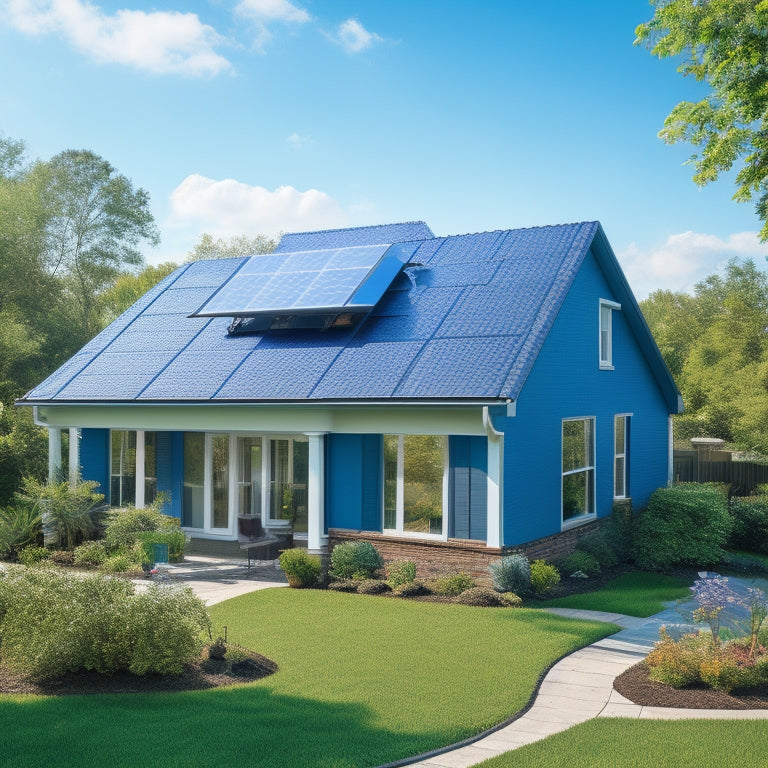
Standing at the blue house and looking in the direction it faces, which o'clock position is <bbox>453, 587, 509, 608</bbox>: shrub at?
The shrub is roughly at 10 o'clock from the blue house.

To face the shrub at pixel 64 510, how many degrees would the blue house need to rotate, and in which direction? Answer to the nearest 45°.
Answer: approximately 45° to its right

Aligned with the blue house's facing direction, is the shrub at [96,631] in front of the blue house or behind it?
in front

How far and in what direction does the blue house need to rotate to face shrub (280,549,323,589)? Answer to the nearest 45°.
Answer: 0° — it already faces it

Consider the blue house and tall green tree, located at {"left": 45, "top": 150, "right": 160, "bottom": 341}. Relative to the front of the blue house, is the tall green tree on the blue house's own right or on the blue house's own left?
on the blue house's own right

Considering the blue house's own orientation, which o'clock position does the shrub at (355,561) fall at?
The shrub is roughly at 11 o'clock from the blue house.

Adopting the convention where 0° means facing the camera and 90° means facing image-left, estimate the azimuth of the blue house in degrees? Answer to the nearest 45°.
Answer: approximately 45°

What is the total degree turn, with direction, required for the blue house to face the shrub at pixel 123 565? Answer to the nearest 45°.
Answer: approximately 45° to its right

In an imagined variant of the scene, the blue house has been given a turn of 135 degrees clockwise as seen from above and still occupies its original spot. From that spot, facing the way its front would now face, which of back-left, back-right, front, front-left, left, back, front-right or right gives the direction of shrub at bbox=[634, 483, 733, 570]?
right
